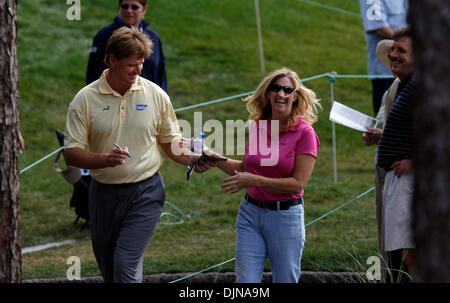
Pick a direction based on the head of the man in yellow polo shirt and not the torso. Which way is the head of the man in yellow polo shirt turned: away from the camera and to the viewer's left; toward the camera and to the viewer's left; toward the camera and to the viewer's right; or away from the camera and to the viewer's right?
toward the camera and to the viewer's right

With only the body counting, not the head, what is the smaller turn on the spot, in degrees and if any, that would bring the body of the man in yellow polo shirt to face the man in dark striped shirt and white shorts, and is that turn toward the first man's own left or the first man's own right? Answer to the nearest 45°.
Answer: approximately 90° to the first man's own left

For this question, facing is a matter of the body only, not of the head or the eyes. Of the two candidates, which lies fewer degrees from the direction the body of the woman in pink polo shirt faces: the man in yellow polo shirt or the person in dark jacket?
the man in yellow polo shirt

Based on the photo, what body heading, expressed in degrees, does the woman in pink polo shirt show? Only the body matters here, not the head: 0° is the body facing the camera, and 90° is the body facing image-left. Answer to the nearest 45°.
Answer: approximately 45°

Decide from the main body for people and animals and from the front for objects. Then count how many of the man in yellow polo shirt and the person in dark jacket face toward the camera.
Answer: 2

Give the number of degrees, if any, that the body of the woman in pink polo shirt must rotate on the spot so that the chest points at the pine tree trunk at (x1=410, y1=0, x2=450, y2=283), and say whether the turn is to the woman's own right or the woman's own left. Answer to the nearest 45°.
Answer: approximately 45° to the woman's own left

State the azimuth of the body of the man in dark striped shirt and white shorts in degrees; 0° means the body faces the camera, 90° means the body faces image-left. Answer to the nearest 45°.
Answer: approximately 45°

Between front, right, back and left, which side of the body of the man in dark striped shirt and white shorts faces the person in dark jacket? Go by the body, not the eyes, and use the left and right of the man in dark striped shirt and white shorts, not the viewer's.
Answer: right

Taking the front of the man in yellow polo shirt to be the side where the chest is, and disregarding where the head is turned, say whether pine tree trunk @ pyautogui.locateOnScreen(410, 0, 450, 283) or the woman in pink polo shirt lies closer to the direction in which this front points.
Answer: the pine tree trunk

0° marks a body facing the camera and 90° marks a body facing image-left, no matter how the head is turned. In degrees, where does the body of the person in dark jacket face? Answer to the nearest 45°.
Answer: approximately 0°

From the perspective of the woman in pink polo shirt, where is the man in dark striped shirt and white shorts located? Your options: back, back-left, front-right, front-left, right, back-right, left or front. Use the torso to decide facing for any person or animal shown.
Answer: back-left
